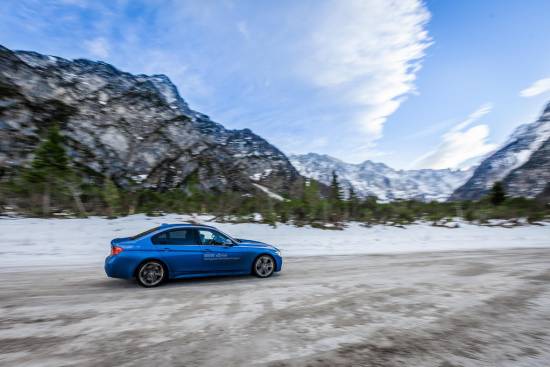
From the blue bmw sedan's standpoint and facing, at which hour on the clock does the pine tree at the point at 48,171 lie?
The pine tree is roughly at 8 o'clock from the blue bmw sedan.

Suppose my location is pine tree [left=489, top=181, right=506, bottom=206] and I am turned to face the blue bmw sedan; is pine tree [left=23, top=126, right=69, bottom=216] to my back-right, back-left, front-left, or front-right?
front-right

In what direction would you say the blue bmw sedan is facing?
to the viewer's right

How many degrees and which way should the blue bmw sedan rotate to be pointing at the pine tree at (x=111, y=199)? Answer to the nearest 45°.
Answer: approximately 90° to its left

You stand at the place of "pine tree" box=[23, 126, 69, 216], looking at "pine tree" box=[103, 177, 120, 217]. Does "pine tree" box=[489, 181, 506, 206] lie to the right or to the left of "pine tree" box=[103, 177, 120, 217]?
left

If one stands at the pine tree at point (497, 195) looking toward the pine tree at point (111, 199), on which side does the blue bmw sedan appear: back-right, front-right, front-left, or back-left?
front-left

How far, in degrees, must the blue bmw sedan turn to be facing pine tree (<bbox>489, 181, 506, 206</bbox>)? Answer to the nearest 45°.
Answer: approximately 45° to its left
